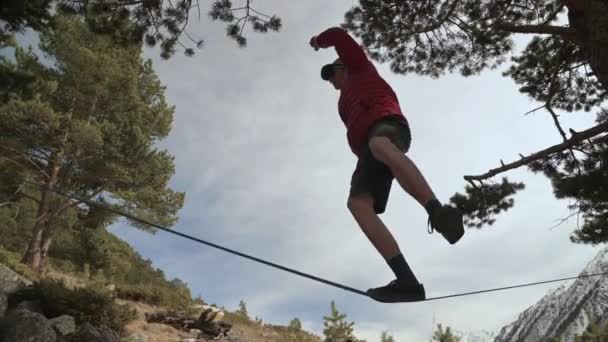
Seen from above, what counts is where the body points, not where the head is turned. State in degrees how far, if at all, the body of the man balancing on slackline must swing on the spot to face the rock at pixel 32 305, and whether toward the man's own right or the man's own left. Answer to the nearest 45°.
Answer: approximately 45° to the man's own right

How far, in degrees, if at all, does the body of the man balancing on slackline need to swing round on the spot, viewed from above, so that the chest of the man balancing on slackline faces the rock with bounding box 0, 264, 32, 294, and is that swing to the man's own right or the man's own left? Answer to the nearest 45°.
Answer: approximately 45° to the man's own right

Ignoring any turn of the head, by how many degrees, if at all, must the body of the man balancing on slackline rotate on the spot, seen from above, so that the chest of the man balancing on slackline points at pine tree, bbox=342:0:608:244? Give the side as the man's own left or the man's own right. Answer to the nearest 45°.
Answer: approximately 135° to the man's own right

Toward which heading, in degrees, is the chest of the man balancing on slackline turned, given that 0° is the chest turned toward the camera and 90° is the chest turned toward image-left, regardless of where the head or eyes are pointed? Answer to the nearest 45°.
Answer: approximately 90°
